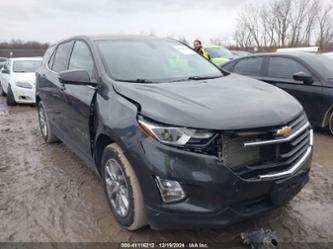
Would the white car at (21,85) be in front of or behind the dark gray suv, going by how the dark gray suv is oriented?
behind

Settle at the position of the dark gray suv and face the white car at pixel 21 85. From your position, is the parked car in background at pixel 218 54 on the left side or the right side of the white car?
right

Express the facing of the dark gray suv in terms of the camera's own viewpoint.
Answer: facing the viewer and to the right of the viewer

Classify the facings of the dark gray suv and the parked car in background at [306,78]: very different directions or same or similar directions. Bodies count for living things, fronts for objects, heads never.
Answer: same or similar directions

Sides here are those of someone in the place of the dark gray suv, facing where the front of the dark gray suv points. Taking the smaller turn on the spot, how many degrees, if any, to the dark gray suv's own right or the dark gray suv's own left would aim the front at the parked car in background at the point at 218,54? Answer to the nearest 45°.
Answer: approximately 135° to the dark gray suv's own left

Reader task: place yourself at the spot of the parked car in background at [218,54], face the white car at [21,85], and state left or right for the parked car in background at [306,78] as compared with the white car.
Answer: left

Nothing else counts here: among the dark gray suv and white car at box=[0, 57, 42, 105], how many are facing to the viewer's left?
0

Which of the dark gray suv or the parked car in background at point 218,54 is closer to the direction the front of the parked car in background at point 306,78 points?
the dark gray suv

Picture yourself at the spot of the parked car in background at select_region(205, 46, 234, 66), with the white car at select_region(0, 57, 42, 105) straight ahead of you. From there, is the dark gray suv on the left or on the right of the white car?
left

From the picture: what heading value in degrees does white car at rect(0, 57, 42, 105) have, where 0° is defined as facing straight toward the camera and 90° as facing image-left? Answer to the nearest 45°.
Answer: approximately 315°

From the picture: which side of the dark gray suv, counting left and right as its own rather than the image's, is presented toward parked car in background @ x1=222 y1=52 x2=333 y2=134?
left
